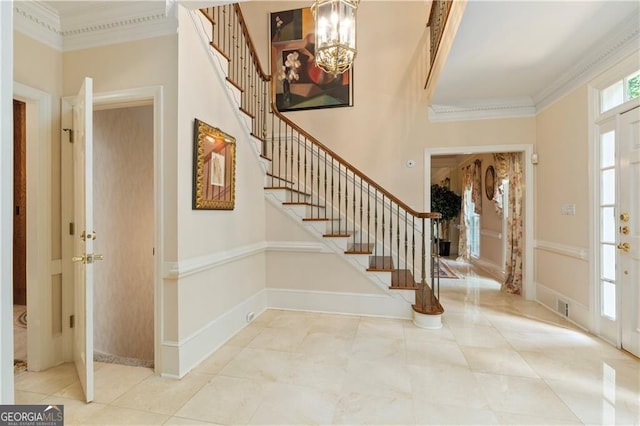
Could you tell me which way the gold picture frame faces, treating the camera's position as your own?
facing the viewer and to the right of the viewer

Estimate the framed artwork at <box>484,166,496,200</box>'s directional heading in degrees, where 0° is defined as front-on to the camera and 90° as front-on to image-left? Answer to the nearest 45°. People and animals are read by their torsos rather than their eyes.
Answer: approximately 45°

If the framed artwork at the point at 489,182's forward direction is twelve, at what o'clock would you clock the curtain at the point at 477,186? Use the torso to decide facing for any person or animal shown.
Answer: The curtain is roughly at 4 o'clock from the framed artwork.

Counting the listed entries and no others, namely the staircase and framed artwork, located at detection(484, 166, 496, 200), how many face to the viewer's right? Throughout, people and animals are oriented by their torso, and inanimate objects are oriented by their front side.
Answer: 1

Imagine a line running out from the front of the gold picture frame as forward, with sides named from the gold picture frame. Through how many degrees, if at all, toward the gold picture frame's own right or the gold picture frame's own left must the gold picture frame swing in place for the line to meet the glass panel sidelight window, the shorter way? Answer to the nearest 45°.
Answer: approximately 45° to the gold picture frame's own left

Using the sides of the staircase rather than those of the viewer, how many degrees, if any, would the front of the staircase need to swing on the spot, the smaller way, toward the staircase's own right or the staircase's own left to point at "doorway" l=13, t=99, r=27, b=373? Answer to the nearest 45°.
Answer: approximately 180°

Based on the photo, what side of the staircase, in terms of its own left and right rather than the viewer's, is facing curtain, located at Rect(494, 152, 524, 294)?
front

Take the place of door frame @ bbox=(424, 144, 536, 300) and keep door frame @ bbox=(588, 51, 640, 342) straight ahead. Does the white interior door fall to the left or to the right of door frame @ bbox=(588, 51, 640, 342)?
right

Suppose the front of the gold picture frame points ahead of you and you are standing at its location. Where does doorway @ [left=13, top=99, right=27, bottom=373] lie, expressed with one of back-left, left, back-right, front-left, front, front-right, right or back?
back

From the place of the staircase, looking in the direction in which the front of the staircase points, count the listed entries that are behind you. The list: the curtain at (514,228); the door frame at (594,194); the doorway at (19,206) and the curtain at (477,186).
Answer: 1

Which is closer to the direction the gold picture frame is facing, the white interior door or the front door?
the front door

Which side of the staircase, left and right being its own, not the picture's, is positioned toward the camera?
right
